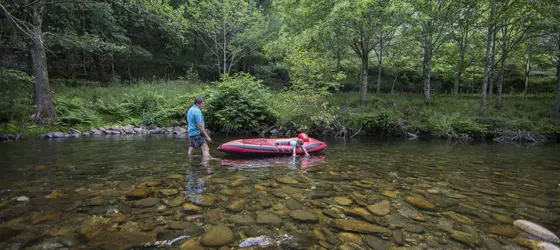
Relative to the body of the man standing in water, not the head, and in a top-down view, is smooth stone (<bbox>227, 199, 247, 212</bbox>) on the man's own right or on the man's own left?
on the man's own right

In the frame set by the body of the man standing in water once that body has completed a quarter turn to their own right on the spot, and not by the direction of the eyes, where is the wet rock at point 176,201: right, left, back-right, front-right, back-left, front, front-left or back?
front

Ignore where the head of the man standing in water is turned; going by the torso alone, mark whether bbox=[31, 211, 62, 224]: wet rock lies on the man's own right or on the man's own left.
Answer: on the man's own right

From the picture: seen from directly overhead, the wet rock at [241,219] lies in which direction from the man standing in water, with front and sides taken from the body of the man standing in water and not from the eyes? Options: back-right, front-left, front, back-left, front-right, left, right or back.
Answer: right

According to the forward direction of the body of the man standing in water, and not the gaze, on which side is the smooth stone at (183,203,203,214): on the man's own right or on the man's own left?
on the man's own right

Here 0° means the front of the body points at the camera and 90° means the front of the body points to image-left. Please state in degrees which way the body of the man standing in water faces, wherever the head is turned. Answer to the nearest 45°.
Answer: approximately 270°

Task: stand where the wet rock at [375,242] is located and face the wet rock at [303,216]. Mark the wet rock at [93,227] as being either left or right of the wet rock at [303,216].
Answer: left

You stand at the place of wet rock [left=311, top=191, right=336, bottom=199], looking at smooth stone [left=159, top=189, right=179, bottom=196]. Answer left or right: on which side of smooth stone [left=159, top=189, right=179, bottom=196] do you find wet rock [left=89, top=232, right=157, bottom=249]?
left

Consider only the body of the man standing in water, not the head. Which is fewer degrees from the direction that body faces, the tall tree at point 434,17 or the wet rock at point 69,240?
the tall tree

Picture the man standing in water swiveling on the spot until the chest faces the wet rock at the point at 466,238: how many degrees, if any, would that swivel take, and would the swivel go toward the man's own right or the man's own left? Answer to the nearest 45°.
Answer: approximately 45° to the man's own right

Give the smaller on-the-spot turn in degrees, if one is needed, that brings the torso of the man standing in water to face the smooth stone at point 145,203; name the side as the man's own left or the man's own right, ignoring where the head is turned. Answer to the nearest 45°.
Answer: approximately 90° to the man's own right

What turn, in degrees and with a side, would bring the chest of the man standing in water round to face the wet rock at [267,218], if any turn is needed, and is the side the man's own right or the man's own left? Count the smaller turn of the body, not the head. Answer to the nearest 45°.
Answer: approximately 90° to the man's own right

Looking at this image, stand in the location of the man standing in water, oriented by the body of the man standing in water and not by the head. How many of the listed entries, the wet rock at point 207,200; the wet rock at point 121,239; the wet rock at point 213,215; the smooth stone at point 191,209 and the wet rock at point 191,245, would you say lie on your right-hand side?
5

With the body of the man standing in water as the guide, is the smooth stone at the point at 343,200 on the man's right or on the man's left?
on the man's right

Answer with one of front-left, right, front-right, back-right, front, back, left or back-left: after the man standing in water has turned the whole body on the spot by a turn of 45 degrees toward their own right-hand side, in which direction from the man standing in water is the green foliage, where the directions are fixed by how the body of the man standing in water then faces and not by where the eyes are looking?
back

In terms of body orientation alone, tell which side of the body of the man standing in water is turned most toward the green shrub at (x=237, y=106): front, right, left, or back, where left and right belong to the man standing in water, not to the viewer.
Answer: left

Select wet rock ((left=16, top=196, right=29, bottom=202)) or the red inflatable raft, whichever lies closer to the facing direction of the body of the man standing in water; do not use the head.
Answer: the red inflatable raft

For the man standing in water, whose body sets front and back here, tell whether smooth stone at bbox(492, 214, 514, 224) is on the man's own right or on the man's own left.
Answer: on the man's own right

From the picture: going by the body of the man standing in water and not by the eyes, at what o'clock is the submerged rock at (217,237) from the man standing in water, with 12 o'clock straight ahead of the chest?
The submerged rock is roughly at 3 o'clock from the man standing in water.
